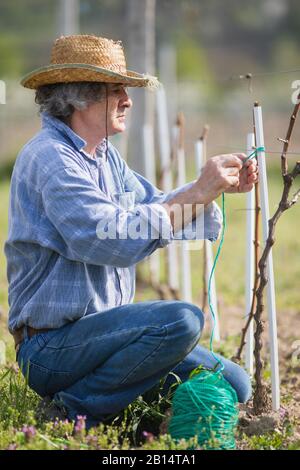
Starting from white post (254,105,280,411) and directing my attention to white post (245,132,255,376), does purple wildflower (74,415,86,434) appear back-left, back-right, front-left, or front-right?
back-left

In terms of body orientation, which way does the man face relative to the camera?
to the viewer's right

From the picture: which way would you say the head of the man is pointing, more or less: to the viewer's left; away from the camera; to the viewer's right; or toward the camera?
to the viewer's right

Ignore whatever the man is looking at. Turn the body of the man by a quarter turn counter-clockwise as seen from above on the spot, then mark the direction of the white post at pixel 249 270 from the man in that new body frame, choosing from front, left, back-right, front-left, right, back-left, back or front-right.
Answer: front-right
